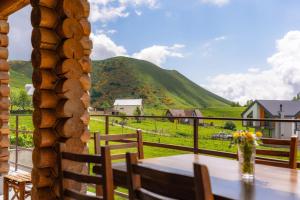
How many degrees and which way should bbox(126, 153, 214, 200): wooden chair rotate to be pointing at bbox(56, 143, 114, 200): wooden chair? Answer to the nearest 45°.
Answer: approximately 90° to its left

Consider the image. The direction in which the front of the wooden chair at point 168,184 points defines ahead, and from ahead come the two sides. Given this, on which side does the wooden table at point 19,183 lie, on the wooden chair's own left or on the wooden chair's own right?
on the wooden chair's own left

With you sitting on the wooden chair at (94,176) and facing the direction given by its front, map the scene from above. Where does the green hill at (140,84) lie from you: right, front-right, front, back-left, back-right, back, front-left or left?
front-left

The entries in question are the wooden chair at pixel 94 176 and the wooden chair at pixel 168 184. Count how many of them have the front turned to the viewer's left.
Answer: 0

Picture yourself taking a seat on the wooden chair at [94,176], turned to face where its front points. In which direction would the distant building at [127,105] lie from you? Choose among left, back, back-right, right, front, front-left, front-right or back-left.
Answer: front-left

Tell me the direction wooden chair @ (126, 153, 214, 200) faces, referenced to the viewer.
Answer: facing away from the viewer and to the right of the viewer

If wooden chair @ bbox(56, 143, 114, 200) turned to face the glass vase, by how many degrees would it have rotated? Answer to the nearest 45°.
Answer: approximately 45° to its right

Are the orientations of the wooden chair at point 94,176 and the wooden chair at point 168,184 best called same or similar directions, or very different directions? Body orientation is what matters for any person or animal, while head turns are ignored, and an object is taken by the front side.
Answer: same or similar directions

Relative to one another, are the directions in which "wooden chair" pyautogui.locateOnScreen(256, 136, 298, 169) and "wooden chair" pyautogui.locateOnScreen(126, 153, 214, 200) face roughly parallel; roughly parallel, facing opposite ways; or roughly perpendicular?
roughly parallel, facing opposite ways

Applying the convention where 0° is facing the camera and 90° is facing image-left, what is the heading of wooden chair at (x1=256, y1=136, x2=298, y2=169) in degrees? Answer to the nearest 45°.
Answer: approximately 45°

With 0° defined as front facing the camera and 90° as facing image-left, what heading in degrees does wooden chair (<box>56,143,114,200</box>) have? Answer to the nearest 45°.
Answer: approximately 225°
